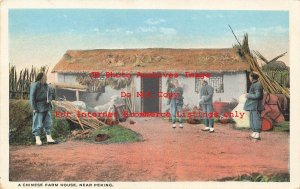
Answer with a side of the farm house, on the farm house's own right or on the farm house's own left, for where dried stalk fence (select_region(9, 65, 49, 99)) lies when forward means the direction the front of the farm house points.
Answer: on the farm house's own right

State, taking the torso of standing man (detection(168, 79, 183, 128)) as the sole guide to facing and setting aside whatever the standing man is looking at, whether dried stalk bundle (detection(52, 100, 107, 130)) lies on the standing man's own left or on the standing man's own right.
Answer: on the standing man's own right

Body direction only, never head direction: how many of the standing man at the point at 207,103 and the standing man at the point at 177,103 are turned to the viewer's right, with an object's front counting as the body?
0

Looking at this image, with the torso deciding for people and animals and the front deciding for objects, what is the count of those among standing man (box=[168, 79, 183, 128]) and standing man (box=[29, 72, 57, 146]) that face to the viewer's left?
0

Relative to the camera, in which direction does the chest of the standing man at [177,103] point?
toward the camera

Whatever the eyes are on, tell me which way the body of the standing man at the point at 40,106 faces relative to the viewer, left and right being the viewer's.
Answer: facing the viewer and to the right of the viewer

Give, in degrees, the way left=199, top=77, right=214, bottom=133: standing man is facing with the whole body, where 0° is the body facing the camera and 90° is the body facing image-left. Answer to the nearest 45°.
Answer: approximately 45°

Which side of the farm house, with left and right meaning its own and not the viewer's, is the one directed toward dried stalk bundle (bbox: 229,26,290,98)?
left

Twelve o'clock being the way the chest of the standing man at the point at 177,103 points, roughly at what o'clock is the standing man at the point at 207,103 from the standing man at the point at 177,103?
the standing man at the point at 207,103 is roughly at 9 o'clock from the standing man at the point at 177,103.

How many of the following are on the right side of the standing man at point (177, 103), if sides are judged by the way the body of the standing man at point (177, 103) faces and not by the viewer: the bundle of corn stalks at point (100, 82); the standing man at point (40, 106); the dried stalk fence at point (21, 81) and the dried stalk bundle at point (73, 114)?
4

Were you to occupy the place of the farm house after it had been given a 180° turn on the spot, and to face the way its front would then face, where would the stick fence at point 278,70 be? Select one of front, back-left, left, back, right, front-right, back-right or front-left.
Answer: right

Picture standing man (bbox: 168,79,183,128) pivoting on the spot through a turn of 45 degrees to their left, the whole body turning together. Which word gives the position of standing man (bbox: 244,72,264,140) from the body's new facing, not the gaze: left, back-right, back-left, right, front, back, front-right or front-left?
front-left

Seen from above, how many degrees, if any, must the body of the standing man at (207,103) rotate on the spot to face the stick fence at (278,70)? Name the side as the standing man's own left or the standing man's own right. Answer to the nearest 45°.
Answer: approximately 135° to the standing man's own left

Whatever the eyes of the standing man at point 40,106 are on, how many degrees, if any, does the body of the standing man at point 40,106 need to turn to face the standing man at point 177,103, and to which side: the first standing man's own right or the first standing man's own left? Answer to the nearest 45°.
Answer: approximately 45° to the first standing man's own left
